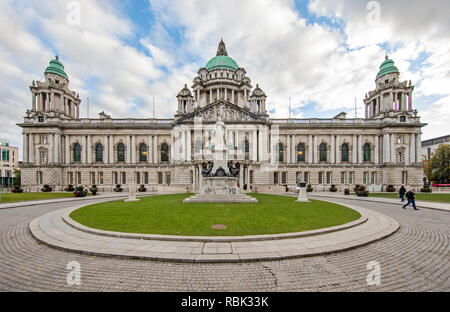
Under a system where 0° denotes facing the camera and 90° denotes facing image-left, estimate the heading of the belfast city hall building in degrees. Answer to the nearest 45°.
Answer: approximately 0°

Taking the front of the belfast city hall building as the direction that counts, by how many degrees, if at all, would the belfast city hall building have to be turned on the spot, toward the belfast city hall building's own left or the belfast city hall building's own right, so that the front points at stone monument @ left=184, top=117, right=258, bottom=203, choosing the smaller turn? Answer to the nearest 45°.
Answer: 0° — it already faces it
